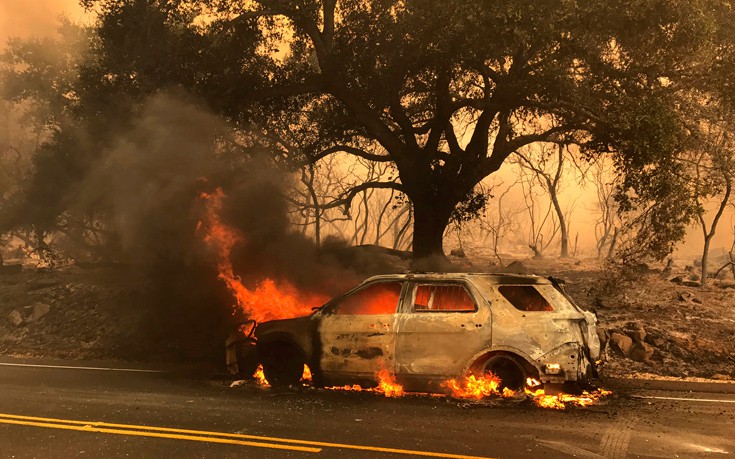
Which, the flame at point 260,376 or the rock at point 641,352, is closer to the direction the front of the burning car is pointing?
the flame

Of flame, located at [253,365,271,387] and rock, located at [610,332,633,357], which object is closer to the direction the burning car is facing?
the flame

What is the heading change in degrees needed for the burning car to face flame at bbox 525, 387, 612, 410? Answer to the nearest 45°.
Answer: approximately 180°

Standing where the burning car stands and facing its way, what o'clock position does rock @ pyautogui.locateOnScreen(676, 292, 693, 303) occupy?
The rock is roughly at 4 o'clock from the burning car.

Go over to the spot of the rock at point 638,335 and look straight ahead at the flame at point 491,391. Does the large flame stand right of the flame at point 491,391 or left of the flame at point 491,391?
right

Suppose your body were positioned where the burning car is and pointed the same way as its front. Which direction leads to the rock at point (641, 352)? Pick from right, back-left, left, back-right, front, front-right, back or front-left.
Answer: back-right

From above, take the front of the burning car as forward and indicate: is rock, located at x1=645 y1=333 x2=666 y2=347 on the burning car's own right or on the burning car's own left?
on the burning car's own right

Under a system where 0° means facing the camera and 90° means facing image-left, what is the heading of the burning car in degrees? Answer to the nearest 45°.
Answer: approximately 90°

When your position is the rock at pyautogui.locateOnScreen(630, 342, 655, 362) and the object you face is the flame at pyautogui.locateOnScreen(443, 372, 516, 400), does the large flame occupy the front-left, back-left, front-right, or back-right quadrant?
front-right

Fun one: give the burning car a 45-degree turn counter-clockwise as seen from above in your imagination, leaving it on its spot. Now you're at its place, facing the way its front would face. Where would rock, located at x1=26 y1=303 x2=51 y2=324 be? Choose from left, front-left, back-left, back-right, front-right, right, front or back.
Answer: right

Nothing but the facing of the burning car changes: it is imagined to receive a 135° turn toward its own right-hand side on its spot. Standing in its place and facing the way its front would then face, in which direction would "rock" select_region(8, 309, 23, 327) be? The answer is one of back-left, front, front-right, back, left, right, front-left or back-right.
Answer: left
